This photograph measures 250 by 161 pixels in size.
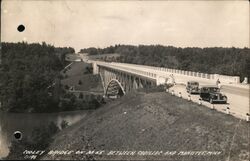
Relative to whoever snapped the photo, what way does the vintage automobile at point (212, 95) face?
facing the viewer and to the right of the viewer
